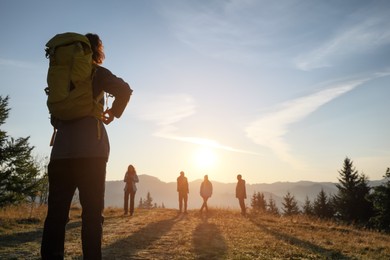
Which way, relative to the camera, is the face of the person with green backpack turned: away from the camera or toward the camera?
away from the camera

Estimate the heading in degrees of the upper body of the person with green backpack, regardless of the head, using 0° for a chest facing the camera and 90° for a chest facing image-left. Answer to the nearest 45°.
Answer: approximately 225°

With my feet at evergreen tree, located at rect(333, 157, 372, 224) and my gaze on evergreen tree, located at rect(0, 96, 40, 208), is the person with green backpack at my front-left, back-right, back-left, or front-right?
front-left

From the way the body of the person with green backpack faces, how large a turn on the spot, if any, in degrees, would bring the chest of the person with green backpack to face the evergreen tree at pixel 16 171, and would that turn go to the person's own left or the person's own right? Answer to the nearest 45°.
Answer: approximately 45° to the person's own left

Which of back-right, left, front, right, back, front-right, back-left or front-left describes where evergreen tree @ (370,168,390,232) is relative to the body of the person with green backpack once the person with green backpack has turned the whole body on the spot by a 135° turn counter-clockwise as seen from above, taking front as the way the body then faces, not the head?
back-right

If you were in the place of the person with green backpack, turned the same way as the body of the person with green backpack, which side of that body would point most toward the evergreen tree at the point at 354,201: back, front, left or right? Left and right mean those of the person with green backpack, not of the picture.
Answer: front
